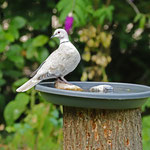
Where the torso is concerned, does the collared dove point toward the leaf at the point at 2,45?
no

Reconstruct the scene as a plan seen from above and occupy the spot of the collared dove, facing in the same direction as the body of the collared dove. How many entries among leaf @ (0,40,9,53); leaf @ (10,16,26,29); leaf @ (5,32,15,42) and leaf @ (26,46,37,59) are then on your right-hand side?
0

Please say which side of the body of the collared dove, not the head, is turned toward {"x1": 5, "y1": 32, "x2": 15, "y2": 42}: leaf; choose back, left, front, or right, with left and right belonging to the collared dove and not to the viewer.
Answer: left

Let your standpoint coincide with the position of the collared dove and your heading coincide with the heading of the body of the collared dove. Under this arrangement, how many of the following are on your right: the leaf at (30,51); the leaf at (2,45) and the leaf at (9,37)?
0

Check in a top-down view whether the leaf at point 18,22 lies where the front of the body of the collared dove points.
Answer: no

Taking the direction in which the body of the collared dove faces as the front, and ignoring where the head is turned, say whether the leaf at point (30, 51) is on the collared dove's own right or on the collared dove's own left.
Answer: on the collared dove's own left

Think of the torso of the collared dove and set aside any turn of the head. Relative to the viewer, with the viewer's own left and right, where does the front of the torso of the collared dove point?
facing to the right of the viewer
